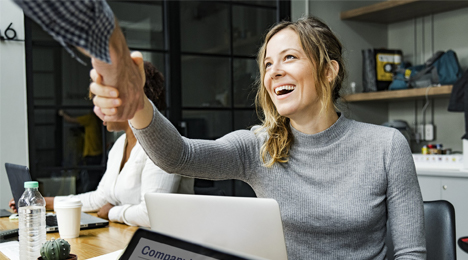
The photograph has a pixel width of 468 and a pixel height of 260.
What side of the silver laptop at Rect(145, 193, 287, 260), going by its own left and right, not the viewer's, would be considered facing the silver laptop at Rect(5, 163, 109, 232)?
left

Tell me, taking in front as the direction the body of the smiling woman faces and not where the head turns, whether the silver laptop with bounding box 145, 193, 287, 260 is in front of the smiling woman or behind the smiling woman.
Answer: in front

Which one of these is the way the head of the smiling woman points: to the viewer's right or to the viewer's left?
to the viewer's left

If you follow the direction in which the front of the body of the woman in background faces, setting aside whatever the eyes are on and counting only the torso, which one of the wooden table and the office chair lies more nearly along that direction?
the wooden table

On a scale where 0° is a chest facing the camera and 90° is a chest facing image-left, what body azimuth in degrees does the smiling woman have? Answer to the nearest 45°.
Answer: approximately 45°

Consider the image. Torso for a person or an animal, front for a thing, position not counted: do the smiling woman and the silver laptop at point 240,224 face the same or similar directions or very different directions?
very different directions

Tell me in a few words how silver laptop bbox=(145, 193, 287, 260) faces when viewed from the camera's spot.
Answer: facing away from the viewer and to the right of the viewer
